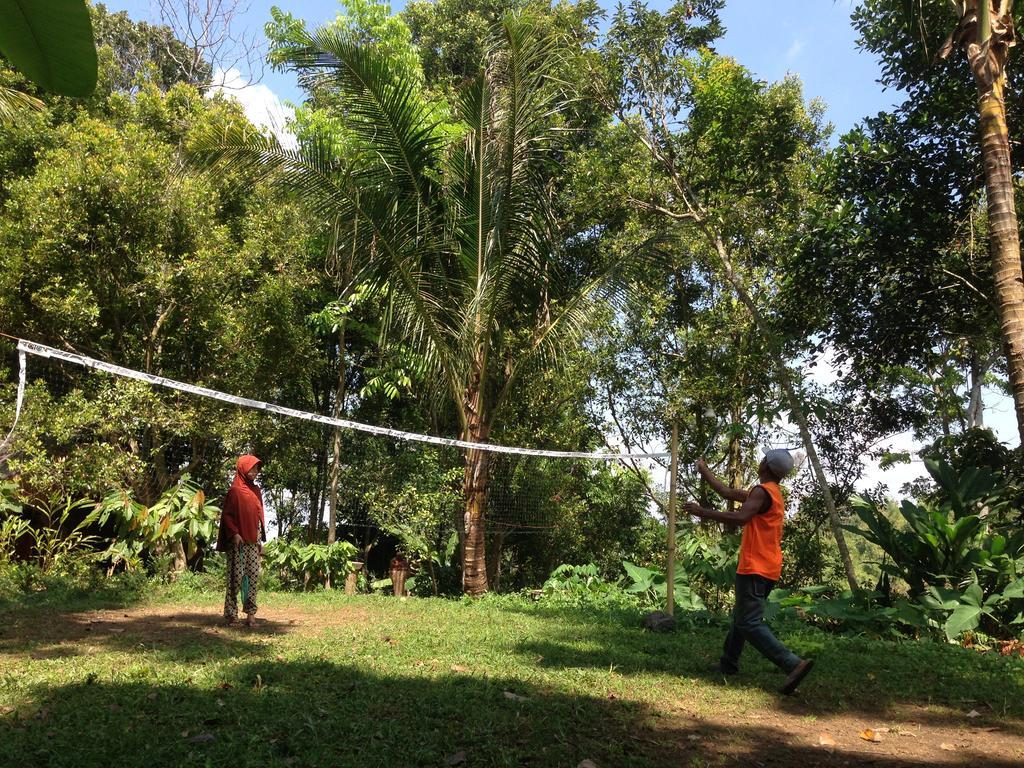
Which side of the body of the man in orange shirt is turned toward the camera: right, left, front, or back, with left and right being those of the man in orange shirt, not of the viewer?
left

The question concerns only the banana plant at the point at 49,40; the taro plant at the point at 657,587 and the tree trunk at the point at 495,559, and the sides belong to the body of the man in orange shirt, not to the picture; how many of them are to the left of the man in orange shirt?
1

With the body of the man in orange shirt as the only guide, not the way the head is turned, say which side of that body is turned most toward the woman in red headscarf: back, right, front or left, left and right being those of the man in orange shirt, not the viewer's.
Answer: front

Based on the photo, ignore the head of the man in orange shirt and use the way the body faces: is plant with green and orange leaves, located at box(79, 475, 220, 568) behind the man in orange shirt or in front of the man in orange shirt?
in front

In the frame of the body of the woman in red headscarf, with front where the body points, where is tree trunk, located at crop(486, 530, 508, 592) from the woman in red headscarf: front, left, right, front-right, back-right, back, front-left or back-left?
left

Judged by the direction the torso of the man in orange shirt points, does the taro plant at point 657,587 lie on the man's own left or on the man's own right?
on the man's own right

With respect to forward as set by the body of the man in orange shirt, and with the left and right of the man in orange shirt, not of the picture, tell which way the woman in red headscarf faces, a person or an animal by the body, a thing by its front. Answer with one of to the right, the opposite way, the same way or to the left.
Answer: the opposite way

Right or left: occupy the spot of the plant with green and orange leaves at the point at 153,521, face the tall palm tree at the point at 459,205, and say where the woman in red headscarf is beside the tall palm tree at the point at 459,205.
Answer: right

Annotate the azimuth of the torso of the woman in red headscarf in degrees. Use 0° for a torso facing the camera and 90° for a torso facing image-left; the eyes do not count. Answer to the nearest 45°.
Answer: approximately 315°
